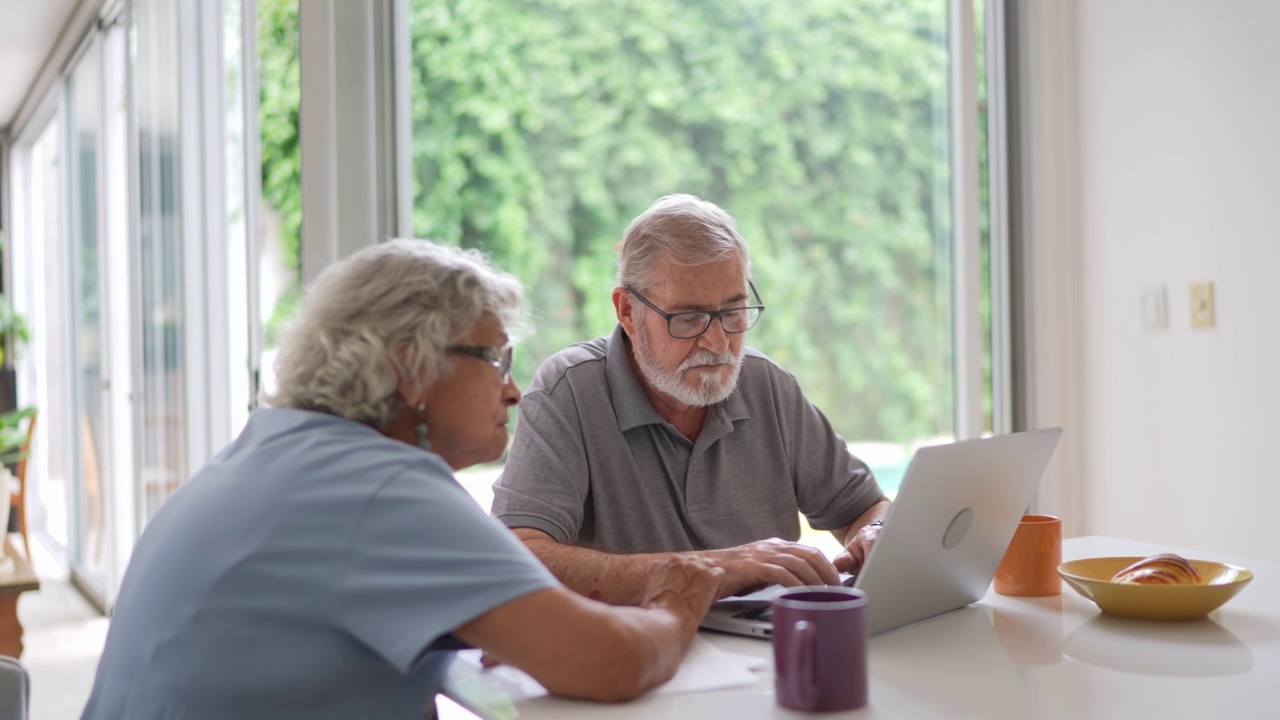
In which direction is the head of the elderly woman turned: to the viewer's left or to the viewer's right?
to the viewer's right

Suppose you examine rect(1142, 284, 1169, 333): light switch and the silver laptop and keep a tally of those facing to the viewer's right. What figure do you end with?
0

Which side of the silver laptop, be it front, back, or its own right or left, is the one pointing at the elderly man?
front

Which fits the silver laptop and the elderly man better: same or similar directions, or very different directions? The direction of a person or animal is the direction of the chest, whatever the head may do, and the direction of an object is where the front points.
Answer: very different directions

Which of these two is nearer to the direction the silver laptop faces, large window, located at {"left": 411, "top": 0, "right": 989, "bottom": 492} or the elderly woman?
the large window

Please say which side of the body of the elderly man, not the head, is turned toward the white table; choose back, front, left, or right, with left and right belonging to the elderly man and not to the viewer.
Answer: front

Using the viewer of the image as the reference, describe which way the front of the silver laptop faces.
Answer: facing away from the viewer and to the left of the viewer

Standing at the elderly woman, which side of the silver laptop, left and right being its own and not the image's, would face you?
left

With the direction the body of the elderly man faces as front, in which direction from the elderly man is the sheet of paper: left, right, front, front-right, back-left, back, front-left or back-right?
front-right

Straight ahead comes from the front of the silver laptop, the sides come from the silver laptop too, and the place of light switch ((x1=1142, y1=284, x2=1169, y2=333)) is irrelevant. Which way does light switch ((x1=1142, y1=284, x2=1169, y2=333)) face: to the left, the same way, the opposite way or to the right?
to the left

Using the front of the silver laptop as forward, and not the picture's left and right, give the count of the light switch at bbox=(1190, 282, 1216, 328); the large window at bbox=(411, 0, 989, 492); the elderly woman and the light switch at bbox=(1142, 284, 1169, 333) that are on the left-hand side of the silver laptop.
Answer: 1

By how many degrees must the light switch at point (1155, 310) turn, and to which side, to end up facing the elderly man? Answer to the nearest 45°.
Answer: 0° — it already faces them

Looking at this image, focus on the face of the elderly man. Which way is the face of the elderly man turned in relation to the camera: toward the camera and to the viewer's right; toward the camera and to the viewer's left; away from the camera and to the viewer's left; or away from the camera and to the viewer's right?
toward the camera and to the viewer's right

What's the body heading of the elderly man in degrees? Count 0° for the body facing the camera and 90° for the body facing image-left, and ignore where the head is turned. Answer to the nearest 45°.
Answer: approximately 315°
